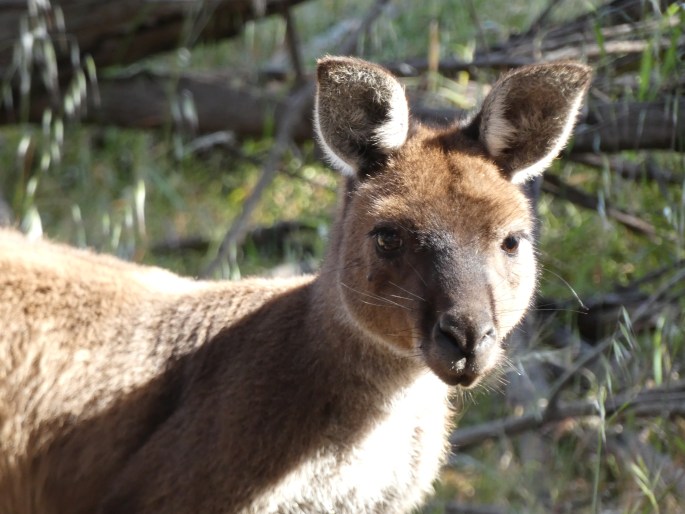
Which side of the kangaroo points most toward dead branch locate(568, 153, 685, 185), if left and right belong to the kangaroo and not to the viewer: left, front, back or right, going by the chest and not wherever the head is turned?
left

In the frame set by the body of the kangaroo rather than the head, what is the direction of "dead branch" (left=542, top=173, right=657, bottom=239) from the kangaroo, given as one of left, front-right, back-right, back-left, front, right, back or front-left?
left

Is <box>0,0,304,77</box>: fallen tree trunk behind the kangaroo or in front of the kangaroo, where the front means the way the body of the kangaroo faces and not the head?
behind

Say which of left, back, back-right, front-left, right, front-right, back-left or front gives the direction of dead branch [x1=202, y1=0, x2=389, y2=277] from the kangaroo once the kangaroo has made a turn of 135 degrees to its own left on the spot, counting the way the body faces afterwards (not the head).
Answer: front

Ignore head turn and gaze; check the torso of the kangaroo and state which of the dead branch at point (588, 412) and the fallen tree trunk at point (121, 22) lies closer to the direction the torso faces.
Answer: the dead branch

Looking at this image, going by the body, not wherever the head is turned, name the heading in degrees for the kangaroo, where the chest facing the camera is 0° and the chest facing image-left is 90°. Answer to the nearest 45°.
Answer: approximately 315°

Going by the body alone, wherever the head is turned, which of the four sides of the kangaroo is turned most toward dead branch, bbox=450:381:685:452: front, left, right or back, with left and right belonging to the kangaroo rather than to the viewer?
left
